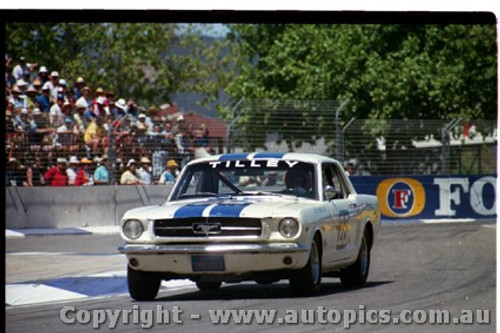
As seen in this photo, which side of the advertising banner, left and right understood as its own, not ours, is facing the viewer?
front

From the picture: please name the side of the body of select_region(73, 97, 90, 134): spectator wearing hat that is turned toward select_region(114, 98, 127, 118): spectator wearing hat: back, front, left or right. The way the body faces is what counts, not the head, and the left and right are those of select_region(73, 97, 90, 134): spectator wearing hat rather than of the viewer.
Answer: left

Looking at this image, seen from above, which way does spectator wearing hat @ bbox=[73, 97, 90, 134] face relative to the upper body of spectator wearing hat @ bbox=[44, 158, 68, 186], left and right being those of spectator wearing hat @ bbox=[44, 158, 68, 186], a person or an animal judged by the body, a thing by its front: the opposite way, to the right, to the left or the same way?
the same way

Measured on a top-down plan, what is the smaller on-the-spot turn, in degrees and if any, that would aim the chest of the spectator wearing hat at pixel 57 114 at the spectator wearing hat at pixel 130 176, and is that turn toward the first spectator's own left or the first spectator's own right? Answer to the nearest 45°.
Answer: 0° — they already face them

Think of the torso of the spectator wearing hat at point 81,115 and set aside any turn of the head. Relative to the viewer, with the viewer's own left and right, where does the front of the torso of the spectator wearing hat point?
facing the viewer and to the right of the viewer

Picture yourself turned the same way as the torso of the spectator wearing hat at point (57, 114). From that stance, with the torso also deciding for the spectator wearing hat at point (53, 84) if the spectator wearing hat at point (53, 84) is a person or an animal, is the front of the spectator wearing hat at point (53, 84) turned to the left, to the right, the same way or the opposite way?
the same way

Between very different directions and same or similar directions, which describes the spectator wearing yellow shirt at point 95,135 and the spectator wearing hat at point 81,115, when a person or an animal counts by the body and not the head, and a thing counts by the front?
same or similar directions

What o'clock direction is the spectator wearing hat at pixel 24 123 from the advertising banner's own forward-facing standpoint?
The spectator wearing hat is roughly at 3 o'clock from the advertising banner.

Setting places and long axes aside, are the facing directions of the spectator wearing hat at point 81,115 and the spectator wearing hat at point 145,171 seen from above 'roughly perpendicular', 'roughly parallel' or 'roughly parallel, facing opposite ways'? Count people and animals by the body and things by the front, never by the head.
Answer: roughly parallel

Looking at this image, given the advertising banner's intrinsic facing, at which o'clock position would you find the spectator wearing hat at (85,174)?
The spectator wearing hat is roughly at 3 o'clock from the advertising banner.

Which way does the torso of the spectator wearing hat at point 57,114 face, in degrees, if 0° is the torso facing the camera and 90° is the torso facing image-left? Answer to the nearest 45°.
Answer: approximately 315°

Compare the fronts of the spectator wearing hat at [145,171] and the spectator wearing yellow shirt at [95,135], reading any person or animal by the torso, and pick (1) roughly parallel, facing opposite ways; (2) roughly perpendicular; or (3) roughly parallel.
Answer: roughly parallel
